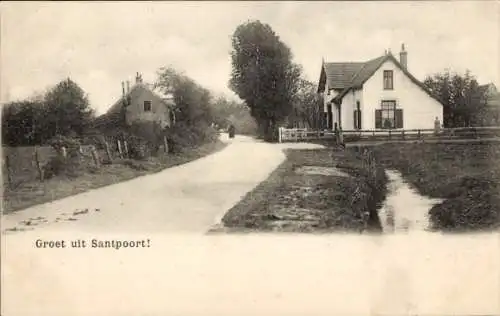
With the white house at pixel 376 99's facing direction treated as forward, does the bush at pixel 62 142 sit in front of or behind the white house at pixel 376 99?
in front

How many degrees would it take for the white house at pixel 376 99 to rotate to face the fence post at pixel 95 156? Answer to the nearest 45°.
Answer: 0° — it already faces it

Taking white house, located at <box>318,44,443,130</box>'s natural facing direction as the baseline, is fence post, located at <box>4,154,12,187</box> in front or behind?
in front
